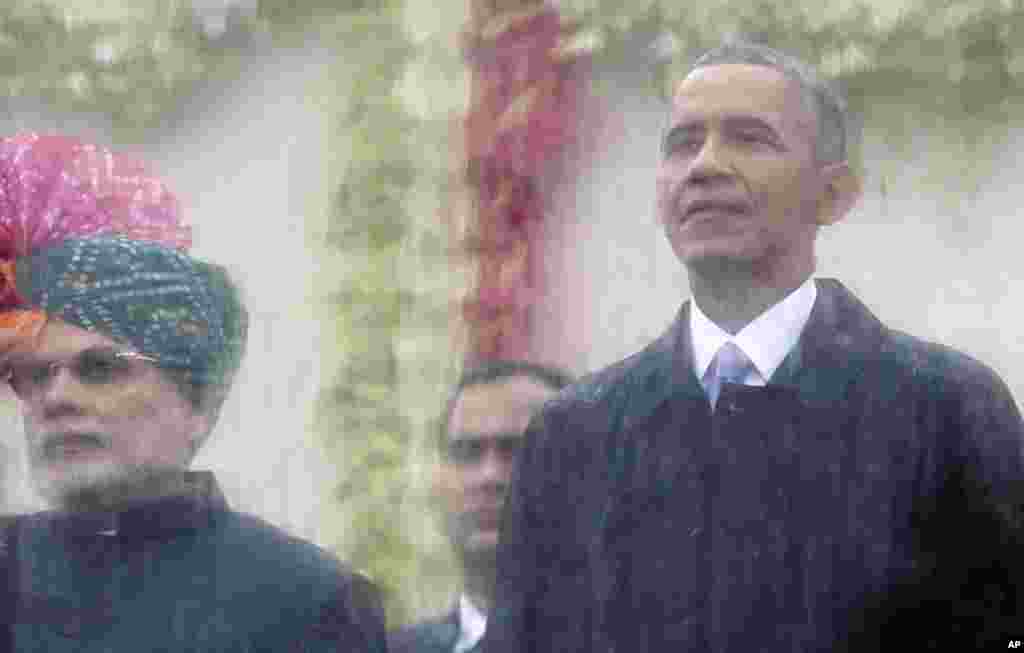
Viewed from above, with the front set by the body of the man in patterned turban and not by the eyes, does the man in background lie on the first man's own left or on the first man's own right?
on the first man's own left

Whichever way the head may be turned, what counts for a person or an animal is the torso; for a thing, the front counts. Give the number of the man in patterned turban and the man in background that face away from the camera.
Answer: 0

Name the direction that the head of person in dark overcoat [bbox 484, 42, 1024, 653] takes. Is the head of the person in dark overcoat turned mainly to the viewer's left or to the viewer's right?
to the viewer's left

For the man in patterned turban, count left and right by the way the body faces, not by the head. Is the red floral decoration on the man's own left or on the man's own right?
on the man's own left

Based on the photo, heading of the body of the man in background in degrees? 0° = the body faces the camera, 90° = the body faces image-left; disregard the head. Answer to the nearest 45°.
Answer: approximately 0°

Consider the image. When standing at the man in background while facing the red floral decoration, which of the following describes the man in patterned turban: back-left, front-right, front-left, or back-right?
back-left

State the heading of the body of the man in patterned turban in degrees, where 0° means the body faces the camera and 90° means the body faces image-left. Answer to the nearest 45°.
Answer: approximately 45°
